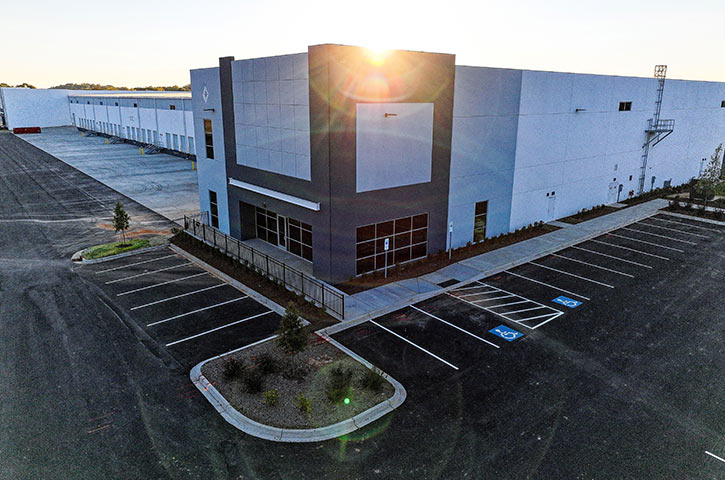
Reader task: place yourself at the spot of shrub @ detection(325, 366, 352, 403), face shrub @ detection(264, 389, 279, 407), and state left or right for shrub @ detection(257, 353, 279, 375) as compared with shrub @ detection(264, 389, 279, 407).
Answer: right

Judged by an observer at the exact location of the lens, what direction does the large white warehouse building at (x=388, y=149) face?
facing the viewer and to the left of the viewer

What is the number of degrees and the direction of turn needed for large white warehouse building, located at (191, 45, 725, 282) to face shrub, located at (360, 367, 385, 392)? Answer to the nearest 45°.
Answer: approximately 45° to its left

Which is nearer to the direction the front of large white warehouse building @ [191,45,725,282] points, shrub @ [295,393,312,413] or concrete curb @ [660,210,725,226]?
the shrub

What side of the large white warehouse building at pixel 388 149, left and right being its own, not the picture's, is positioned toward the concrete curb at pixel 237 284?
front

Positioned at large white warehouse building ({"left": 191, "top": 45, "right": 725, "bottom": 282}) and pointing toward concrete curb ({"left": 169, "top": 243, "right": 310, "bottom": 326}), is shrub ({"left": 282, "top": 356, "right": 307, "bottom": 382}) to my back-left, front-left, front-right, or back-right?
front-left

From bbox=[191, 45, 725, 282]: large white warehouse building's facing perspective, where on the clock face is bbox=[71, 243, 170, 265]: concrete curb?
The concrete curb is roughly at 1 o'clock from the large white warehouse building.

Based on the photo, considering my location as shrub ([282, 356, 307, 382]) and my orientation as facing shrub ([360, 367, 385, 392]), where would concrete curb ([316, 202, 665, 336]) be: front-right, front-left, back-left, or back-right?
front-left

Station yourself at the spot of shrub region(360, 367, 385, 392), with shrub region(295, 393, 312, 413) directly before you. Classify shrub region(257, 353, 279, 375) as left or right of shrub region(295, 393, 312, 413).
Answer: right

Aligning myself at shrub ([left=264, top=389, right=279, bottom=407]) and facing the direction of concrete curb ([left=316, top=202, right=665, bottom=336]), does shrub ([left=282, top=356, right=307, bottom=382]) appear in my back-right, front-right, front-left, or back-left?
front-left

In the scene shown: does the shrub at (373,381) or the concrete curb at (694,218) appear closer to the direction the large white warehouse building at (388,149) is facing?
the shrub
